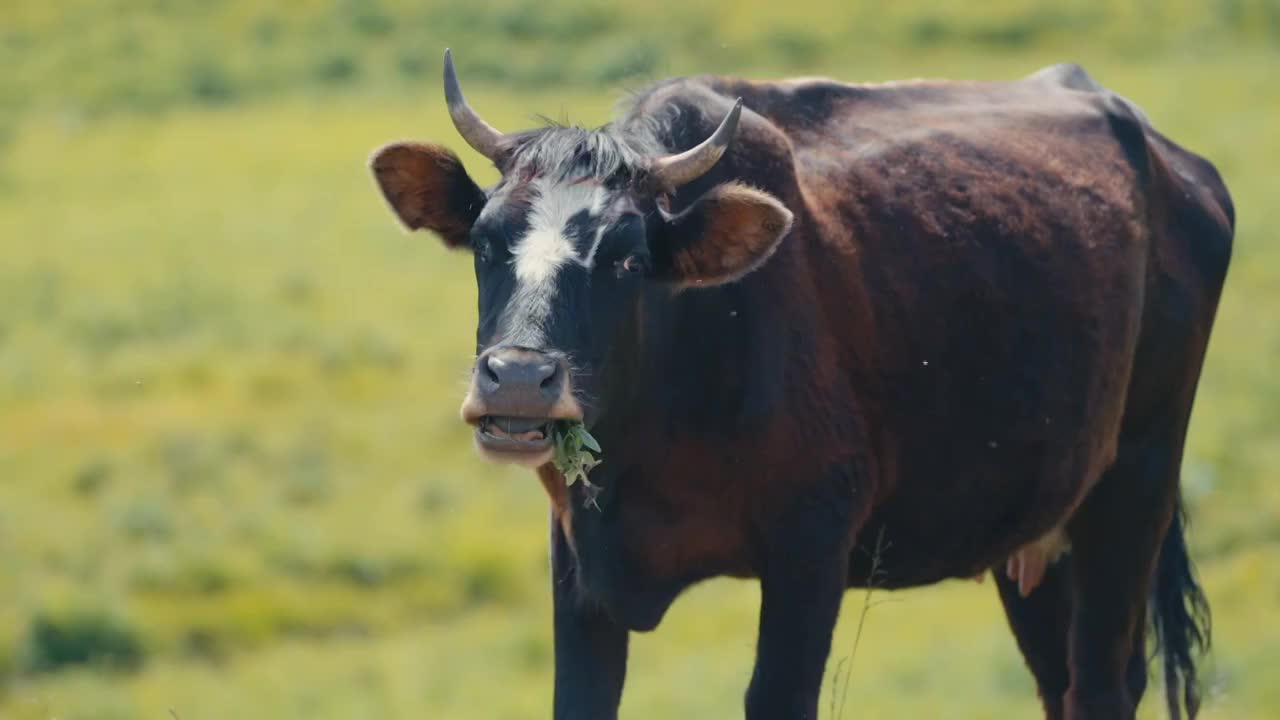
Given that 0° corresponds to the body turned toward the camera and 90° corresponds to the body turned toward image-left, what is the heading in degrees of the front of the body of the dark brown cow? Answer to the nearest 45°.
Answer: approximately 45°
